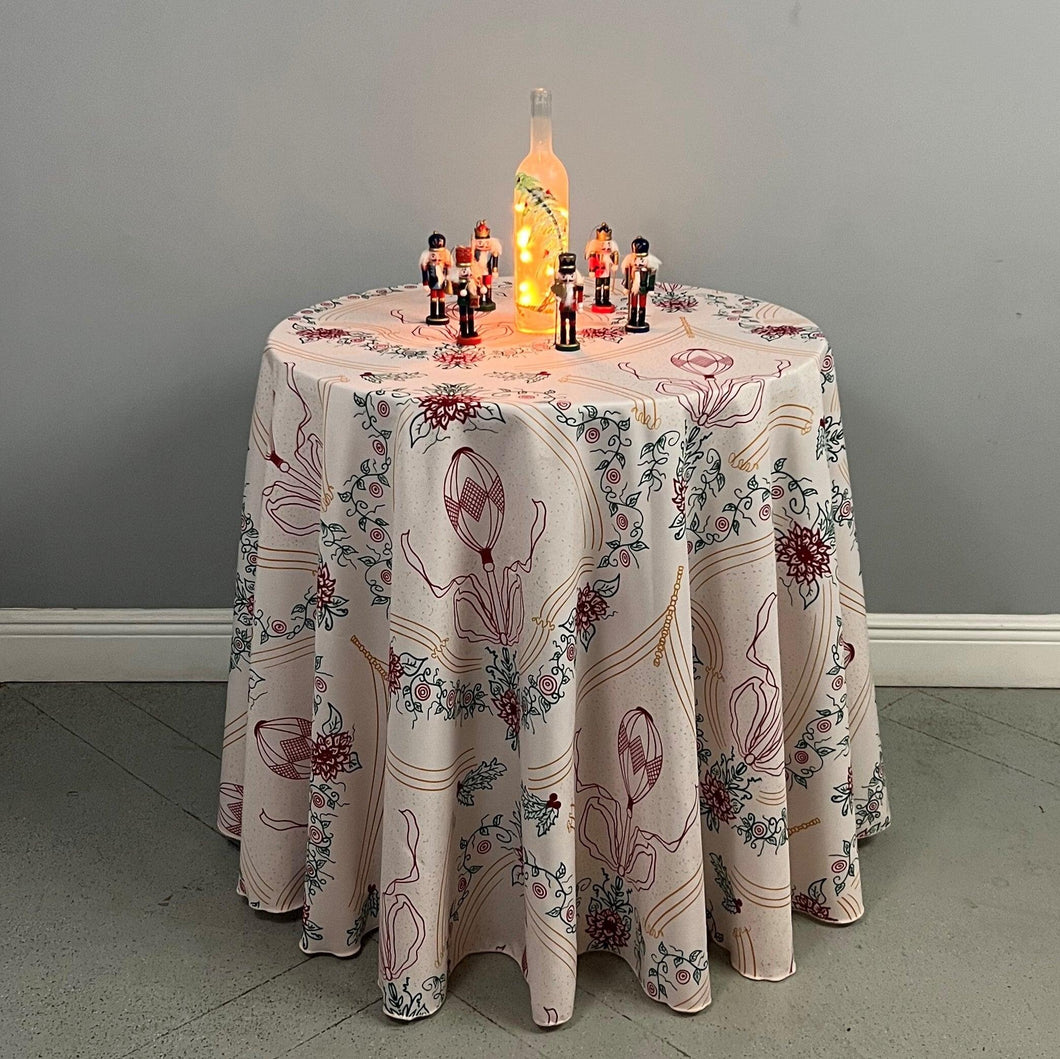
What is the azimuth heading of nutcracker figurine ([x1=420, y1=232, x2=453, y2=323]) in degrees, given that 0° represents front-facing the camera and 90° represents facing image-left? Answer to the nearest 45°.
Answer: approximately 0°

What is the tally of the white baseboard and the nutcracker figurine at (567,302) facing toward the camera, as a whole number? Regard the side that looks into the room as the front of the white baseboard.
2

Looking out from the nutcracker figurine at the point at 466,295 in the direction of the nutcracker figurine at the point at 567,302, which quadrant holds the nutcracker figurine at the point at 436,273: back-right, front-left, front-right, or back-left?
back-left

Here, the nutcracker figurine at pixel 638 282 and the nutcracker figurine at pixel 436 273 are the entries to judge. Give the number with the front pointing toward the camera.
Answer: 2
